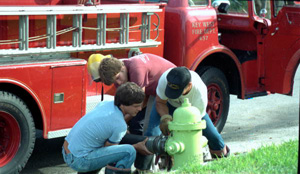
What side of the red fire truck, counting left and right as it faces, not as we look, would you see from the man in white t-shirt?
right

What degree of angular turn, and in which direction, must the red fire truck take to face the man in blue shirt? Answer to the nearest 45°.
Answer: approximately 135° to its right

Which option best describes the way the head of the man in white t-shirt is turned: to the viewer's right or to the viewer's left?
to the viewer's left

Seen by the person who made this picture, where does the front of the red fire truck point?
facing away from the viewer and to the right of the viewer
